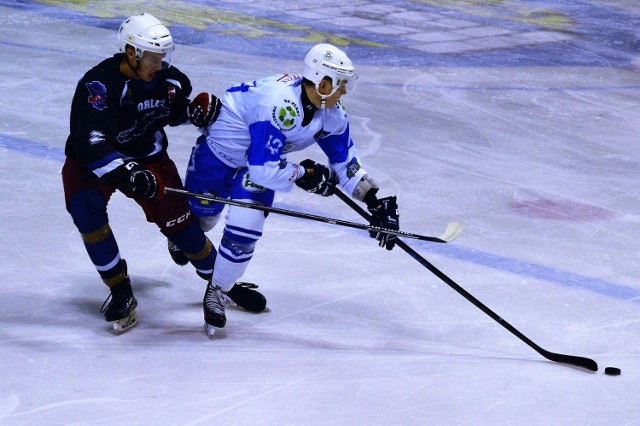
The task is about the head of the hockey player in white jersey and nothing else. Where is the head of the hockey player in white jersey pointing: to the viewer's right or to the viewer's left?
to the viewer's right

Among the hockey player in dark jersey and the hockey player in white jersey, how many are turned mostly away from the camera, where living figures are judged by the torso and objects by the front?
0

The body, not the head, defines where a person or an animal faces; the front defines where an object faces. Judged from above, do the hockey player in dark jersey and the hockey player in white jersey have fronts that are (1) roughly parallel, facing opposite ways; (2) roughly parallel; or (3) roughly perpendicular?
roughly parallel

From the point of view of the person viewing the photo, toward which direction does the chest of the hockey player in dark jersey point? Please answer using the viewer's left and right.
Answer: facing the viewer and to the right of the viewer

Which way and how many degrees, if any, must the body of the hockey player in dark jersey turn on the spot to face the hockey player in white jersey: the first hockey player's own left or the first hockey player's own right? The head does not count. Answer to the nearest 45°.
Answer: approximately 45° to the first hockey player's own left

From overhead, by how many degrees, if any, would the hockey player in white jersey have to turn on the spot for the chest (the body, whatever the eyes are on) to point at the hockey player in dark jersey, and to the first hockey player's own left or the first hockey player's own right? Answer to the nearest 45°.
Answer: approximately 135° to the first hockey player's own right
